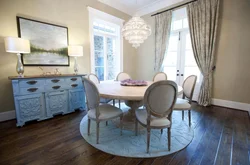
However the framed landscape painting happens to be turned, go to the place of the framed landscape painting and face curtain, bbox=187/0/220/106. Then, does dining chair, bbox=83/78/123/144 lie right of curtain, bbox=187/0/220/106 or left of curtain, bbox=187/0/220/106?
right

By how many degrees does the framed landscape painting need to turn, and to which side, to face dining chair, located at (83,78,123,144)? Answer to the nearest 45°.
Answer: approximately 45° to its right

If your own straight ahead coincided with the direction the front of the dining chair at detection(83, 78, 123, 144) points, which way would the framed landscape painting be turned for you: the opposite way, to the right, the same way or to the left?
to the right

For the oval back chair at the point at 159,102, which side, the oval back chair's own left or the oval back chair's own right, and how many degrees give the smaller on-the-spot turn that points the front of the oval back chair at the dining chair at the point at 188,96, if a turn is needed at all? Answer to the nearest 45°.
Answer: approximately 90° to the oval back chair's own right

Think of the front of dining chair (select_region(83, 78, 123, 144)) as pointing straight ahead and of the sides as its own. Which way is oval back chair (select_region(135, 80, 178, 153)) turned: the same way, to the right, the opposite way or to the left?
to the left

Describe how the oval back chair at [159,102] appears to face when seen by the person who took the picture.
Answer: facing away from the viewer and to the left of the viewer

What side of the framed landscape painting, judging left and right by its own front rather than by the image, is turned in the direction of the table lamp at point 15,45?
right

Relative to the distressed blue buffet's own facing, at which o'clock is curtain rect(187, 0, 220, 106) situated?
The curtain is roughly at 11 o'clock from the distressed blue buffet.

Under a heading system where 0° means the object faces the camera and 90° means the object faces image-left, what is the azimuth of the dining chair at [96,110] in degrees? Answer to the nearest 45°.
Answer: approximately 225°
